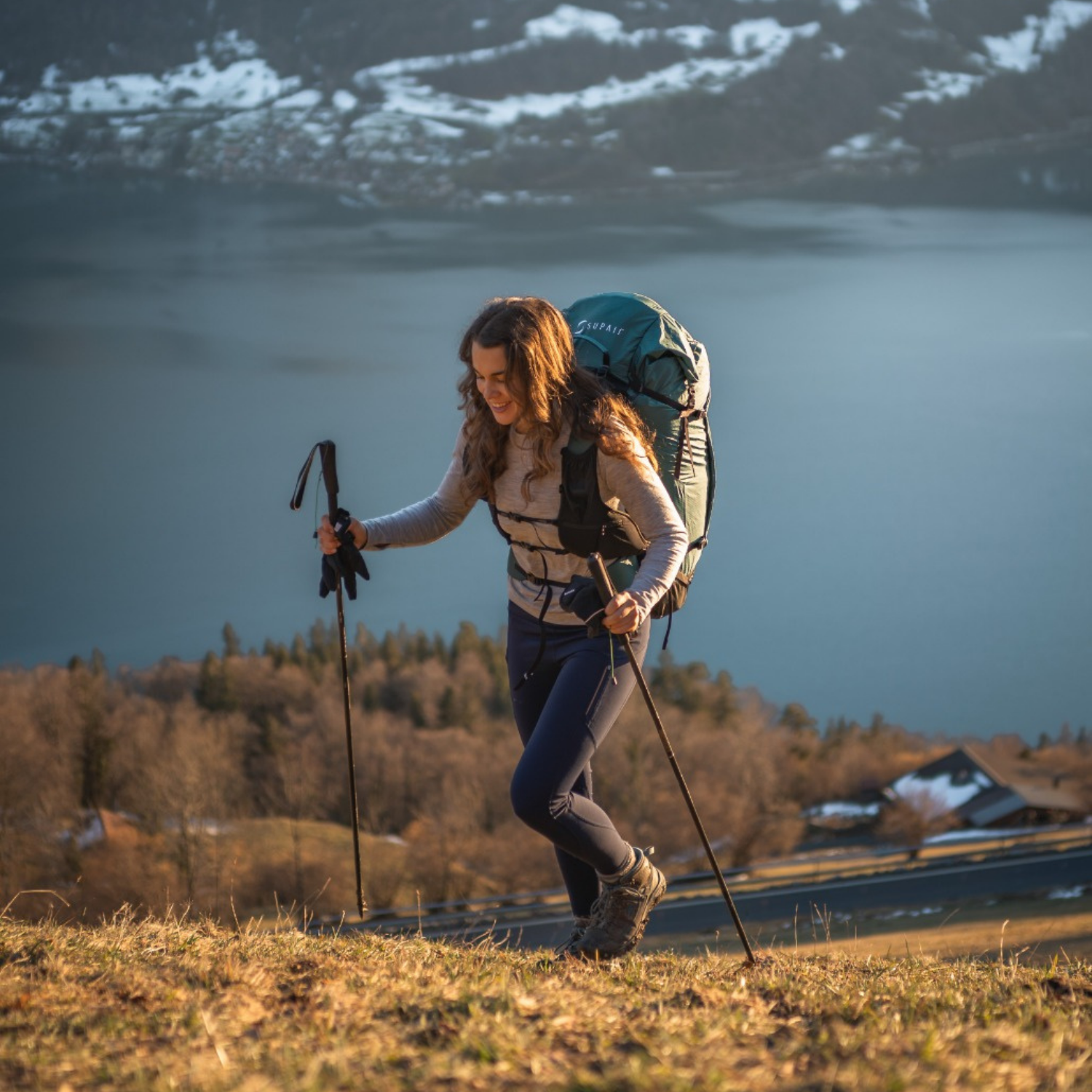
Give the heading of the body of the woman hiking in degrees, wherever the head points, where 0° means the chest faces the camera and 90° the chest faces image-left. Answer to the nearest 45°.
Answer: approximately 45°
